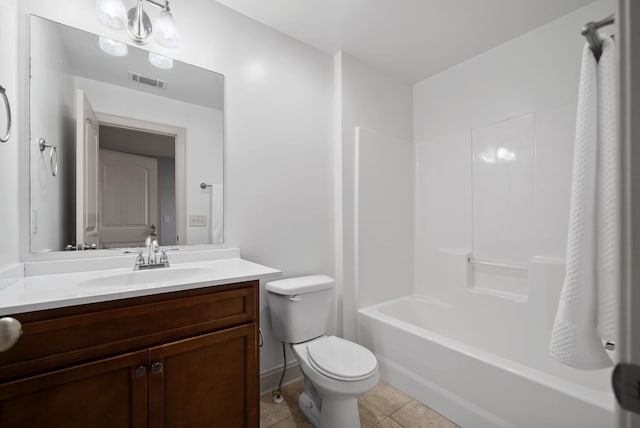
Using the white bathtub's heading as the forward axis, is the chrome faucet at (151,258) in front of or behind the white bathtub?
in front

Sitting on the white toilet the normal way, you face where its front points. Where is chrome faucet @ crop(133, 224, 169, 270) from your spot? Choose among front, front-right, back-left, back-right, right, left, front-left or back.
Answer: back-right

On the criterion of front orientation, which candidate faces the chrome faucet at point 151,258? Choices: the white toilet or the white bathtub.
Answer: the white bathtub

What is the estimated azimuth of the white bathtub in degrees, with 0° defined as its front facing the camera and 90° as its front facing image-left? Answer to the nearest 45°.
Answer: approximately 45°

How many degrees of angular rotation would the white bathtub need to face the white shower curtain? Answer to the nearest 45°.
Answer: approximately 45° to its left

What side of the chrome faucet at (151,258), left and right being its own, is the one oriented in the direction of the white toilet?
left

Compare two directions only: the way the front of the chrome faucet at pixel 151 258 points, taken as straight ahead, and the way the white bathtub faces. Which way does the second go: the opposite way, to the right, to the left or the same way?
to the right
